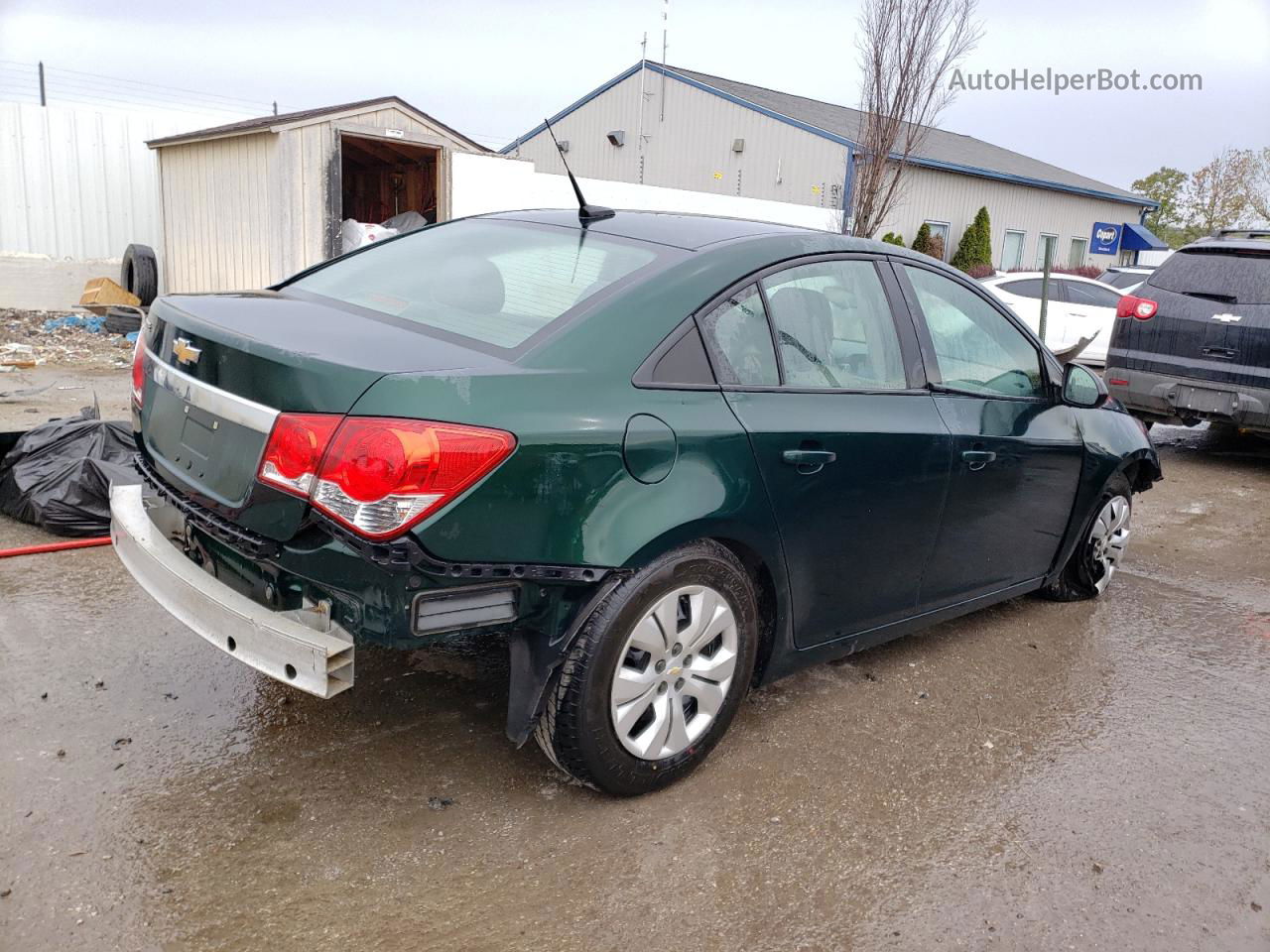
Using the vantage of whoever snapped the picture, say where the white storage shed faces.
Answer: facing the viewer and to the right of the viewer

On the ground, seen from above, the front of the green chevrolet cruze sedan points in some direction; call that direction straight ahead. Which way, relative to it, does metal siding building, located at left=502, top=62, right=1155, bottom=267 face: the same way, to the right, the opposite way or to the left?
to the right

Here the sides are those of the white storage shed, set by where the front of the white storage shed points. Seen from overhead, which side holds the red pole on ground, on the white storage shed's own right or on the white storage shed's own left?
on the white storage shed's own right

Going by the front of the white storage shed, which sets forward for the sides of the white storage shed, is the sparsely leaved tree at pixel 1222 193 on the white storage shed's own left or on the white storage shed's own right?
on the white storage shed's own left

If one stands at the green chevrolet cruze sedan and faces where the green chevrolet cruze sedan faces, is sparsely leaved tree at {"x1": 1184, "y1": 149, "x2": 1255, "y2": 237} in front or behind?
in front

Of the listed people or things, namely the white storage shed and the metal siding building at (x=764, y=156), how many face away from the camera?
0

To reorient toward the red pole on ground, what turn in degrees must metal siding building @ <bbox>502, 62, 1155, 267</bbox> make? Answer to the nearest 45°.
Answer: approximately 45° to its right

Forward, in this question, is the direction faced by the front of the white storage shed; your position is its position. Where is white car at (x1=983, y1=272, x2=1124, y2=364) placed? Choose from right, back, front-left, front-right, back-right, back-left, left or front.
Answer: front-left

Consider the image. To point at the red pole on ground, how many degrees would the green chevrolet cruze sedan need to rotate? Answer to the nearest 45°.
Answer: approximately 90° to its left

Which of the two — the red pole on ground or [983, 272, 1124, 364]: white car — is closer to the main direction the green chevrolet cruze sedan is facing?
the white car

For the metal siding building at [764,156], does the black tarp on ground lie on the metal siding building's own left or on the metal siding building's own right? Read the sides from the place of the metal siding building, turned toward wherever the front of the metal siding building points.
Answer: on the metal siding building's own right

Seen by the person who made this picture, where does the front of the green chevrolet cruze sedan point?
facing away from the viewer and to the right of the viewer

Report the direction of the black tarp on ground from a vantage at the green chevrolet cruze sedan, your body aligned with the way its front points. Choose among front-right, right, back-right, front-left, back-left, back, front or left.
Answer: left

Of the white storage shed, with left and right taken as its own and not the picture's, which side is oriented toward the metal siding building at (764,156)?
left
